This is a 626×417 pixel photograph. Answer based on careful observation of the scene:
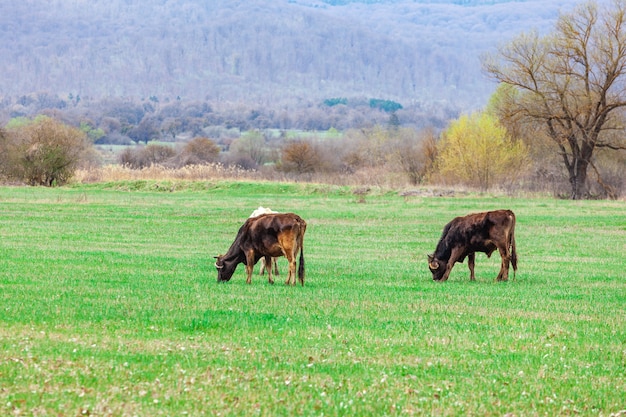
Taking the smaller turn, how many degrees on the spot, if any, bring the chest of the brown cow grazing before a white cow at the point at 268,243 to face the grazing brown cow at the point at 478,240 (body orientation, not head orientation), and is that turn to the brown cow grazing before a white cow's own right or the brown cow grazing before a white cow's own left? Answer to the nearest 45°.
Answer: approximately 180°

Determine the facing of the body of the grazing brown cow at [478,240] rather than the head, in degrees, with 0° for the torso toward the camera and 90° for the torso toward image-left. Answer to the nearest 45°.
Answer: approximately 90°

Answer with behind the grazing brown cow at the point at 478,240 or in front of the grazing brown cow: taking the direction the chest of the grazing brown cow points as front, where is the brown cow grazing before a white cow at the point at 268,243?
in front
